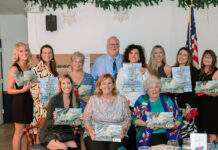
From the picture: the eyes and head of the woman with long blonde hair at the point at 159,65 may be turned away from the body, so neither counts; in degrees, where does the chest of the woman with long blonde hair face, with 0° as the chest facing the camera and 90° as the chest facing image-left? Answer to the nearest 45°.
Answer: approximately 0°

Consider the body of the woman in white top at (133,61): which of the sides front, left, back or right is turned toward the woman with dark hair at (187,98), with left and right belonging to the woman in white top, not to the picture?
left

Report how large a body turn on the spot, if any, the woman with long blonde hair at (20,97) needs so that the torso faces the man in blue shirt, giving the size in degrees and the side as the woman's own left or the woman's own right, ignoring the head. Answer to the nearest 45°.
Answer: approximately 45° to the woman's own left

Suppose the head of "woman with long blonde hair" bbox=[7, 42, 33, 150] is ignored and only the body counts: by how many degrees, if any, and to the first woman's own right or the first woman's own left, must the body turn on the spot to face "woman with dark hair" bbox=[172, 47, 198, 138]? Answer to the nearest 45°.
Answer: approximately 45° to the first woman's own left

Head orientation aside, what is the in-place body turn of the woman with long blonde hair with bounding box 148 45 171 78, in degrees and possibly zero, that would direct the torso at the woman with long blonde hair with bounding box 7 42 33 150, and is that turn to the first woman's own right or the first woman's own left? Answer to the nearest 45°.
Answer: approximately 90° to the first woman's own right

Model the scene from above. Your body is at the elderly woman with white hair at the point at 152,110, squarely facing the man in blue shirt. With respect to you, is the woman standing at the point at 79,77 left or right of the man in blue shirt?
left

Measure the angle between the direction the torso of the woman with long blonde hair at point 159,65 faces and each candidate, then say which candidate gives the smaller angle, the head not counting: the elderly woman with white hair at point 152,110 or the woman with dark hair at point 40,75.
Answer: the elderly woman with white hair

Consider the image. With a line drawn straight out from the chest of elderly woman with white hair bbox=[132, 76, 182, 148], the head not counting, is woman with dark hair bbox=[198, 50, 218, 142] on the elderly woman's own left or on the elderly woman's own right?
on the elderly woman's own left

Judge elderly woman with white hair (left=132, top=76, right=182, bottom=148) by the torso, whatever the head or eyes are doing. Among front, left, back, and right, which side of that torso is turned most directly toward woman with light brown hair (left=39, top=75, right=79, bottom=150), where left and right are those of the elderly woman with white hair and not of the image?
right
